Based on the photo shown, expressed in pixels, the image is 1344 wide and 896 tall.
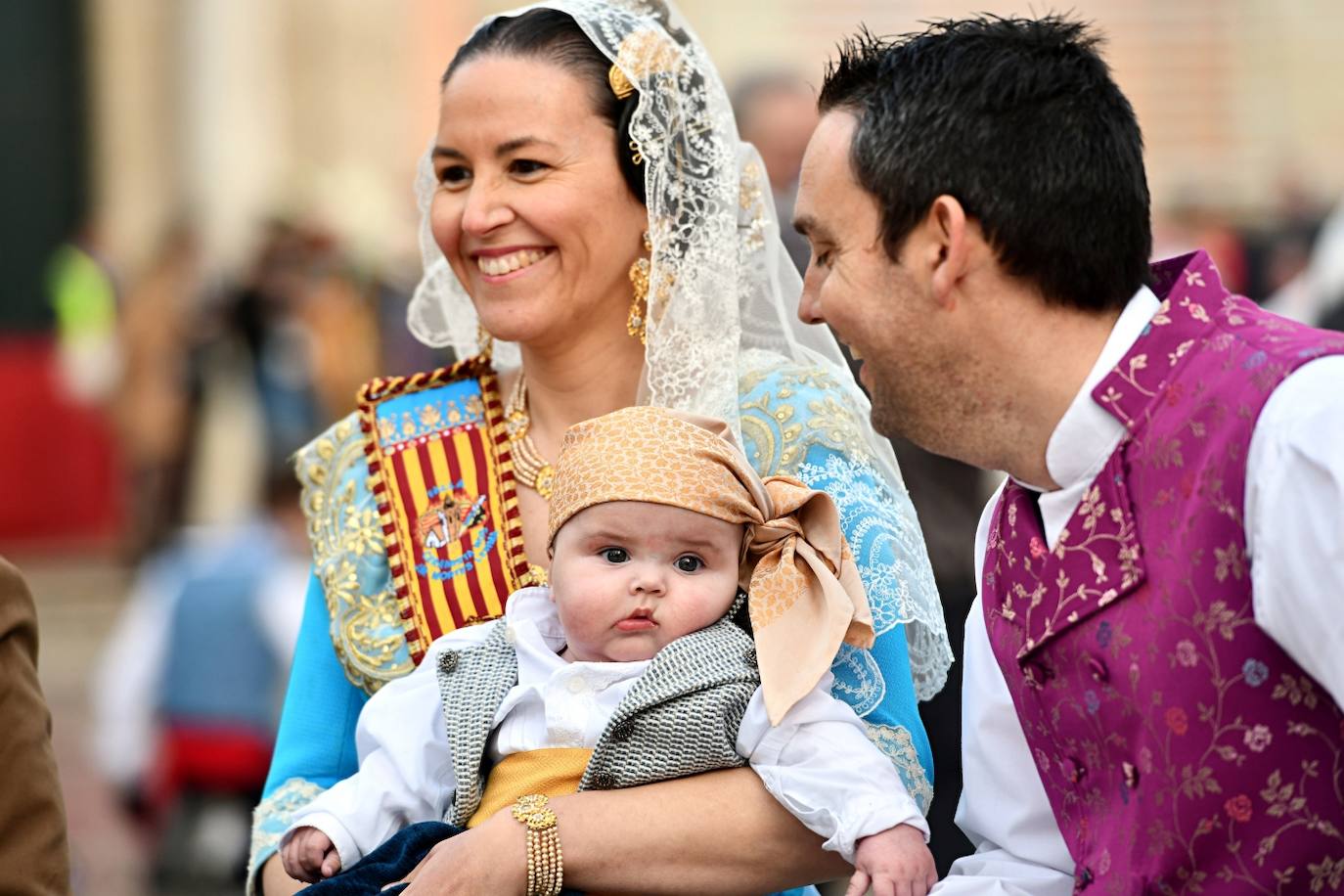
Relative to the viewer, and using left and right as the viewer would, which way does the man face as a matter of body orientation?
facing the viewer and to the left of the viewer

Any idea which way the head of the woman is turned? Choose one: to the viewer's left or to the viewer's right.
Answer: to the viewer's left

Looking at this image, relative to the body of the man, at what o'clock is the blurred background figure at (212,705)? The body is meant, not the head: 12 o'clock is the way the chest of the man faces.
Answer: The blurred background figure is roughly at 3 o'clock from the man.

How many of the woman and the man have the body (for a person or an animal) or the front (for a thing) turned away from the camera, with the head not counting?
0

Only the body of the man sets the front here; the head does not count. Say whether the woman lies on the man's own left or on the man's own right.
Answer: on the man's own right

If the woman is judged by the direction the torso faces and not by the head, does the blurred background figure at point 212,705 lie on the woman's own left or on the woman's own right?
on the woman's own right

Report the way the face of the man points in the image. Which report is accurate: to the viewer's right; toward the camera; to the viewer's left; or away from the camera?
to the viewer's left

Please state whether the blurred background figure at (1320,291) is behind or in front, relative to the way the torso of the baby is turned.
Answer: behind

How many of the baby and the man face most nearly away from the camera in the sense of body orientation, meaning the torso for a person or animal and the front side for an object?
0

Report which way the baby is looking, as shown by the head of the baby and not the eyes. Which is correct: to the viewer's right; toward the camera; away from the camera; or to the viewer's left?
toward the camera

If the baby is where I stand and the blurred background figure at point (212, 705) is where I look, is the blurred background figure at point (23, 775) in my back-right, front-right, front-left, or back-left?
front-left

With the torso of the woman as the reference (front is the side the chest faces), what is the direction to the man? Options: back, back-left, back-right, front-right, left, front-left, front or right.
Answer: left

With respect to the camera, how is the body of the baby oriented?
toward the camera
